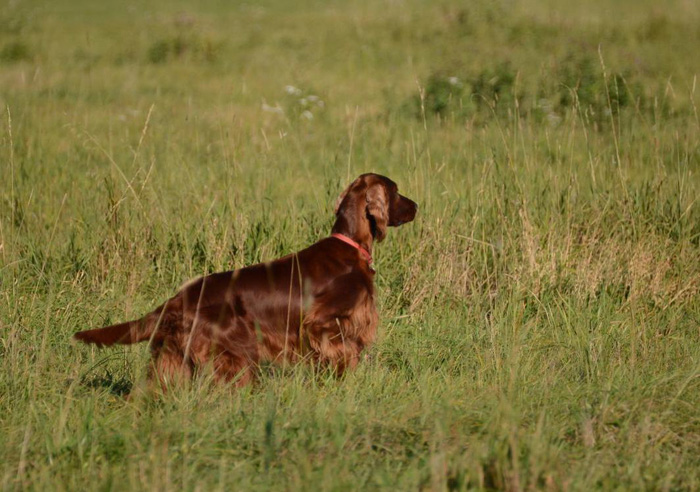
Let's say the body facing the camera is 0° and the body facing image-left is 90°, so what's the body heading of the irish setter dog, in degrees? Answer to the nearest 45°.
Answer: approximately 270°
